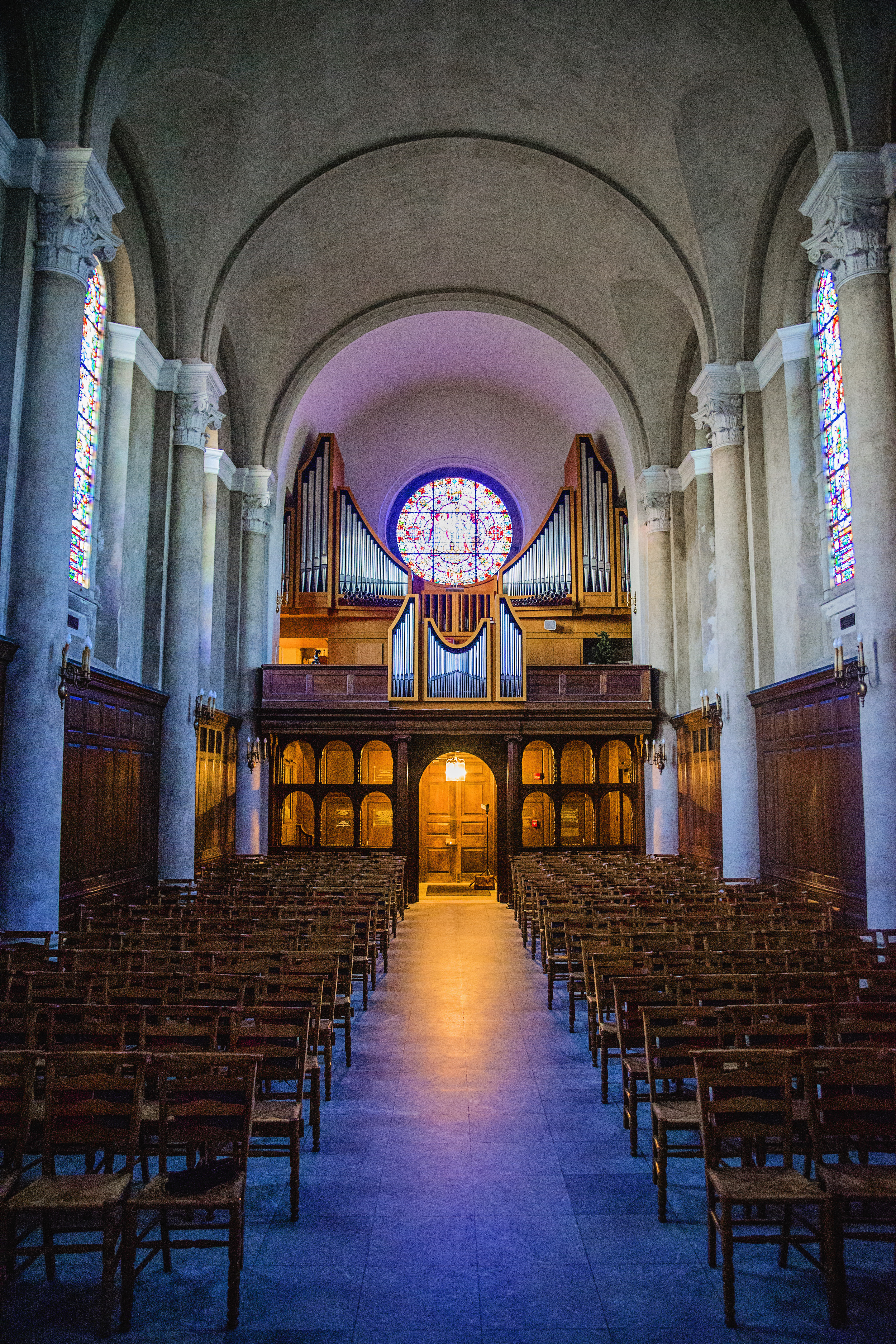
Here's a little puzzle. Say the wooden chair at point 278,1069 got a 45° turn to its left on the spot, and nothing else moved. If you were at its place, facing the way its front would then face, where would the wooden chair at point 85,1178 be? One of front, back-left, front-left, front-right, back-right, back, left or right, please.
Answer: right

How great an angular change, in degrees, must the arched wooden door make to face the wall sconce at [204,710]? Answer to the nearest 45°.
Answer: approximately 45° to its right

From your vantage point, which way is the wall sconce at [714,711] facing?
to the viewer's left

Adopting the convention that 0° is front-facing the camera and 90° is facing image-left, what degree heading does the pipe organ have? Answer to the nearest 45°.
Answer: approximately 0°

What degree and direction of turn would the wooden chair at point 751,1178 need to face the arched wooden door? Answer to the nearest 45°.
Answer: approximately 180°

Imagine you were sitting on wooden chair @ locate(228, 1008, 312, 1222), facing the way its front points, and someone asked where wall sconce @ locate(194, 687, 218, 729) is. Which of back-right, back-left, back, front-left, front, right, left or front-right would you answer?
back

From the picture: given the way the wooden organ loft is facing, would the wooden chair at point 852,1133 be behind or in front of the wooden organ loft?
in front

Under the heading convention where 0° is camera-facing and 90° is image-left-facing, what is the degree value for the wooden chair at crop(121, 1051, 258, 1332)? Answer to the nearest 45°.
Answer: approximately 0°

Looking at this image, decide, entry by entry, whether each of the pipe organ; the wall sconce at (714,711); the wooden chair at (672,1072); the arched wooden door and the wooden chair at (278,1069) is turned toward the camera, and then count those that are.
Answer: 4

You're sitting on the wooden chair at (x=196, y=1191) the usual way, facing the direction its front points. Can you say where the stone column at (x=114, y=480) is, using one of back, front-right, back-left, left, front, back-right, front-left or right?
back
